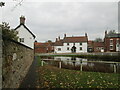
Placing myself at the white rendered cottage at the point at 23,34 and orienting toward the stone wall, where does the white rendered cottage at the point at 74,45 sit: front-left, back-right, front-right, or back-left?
back-left

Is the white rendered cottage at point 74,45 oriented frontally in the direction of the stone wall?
yes

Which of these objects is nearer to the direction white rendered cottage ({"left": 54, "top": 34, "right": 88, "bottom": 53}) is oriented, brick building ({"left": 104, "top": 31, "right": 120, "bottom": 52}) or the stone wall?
the stone wall

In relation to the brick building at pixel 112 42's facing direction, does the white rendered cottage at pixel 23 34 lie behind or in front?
in front

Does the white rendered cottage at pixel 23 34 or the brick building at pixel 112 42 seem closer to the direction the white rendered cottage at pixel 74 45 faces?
the white rendered cottage

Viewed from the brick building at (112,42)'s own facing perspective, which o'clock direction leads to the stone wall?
The stone wall is roughly at 12 o'clock from the brick building.

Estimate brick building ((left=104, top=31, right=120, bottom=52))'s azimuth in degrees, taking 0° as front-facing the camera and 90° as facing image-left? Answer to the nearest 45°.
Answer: approximately 0°

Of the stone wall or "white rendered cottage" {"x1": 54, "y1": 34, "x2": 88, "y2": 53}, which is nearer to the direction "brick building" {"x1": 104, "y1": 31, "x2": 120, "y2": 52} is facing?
the stone wall

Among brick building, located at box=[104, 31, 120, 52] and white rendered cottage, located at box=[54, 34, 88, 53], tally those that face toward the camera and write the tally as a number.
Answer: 2
